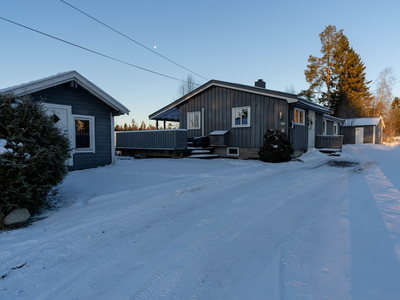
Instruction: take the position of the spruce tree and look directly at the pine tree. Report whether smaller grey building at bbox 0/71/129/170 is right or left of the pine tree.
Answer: left

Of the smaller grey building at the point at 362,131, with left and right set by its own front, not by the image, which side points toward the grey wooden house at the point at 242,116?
front

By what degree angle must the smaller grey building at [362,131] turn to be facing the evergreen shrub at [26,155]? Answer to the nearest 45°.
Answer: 0° — it already faces it

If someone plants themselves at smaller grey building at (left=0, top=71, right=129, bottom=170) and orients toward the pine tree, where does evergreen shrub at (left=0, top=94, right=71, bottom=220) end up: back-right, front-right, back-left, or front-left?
back-right

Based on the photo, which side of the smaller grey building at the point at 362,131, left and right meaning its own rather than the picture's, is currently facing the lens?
front

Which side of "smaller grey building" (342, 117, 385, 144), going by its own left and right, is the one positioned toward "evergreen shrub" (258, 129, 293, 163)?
front
